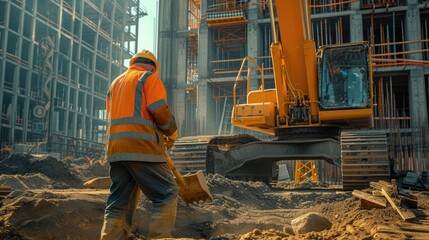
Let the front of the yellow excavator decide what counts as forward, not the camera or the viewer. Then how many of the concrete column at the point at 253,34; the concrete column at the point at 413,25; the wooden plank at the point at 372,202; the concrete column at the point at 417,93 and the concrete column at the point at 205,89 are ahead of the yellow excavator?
1

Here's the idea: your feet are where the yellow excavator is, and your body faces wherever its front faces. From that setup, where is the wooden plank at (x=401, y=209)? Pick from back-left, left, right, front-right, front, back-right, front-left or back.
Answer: front

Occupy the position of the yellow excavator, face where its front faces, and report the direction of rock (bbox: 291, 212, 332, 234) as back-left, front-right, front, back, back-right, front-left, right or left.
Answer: front

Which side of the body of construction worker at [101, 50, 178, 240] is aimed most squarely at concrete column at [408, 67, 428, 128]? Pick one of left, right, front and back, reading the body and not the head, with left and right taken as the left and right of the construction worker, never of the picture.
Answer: front

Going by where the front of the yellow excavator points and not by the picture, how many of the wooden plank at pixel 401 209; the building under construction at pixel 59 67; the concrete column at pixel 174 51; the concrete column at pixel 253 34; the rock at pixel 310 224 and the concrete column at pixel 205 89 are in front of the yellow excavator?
2

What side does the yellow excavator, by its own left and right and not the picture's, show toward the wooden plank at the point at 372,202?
front

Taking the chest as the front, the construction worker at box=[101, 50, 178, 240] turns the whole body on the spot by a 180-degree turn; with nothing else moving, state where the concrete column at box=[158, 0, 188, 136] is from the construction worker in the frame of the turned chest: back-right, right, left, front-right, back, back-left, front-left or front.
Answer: back-right

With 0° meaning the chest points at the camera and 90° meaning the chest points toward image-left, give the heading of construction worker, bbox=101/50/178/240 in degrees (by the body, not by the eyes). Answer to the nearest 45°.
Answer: approximately 225°

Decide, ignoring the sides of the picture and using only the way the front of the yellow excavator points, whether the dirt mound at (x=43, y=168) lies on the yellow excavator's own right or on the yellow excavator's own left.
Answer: on the yellow excavator's own right

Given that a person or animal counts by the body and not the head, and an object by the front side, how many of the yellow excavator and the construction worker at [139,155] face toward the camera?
1

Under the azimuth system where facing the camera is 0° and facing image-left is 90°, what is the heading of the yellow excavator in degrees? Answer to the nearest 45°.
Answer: approximately 0°

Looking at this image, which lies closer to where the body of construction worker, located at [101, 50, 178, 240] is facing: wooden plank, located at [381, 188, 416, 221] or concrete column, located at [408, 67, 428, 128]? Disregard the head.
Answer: the concrete column
